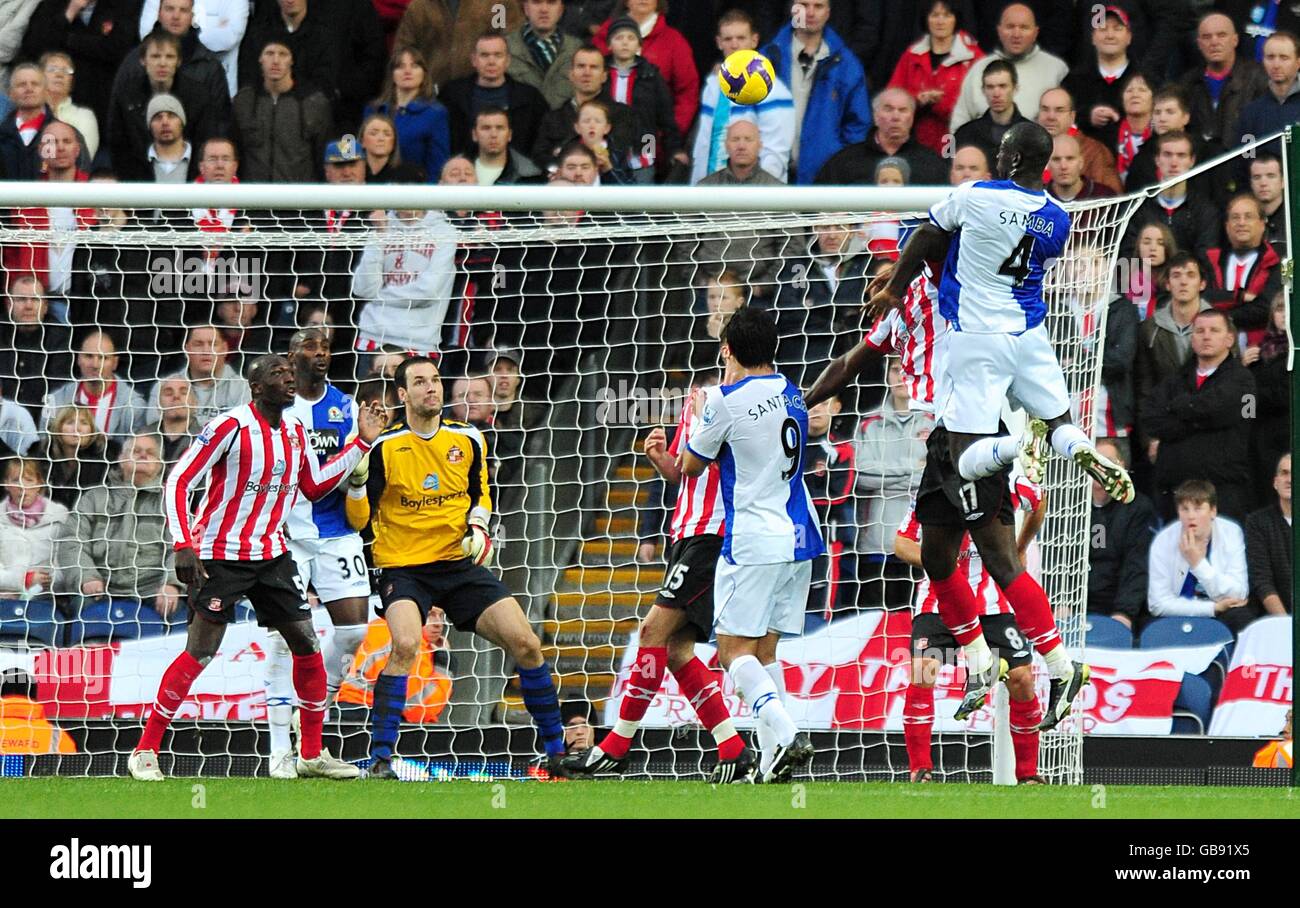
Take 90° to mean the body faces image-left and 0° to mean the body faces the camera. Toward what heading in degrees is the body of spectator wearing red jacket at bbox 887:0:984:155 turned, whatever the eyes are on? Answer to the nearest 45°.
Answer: approximately 0°

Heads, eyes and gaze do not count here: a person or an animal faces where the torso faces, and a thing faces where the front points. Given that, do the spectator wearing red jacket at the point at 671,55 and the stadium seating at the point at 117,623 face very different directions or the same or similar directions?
same or similar directions

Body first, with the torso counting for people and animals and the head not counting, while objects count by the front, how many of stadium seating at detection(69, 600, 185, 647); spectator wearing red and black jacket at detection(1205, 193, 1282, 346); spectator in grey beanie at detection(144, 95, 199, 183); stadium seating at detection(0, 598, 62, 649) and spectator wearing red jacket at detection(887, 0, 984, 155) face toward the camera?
5

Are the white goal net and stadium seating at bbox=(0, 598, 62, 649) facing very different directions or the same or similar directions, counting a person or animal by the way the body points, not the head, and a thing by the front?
same or similar directions

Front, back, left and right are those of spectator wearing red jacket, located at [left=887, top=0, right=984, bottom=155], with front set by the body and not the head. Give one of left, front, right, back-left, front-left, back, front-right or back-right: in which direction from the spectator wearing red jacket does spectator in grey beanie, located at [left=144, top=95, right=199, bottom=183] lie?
right

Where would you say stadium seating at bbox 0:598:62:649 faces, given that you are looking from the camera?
facing the viewer

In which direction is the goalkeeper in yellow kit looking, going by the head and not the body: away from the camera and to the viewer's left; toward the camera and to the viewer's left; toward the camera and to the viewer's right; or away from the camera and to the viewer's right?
toward the camera and to the viewer's right

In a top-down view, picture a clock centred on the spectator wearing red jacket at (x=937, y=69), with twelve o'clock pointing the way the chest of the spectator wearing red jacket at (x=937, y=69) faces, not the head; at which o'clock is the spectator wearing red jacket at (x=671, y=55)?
the spectator wearing red jacket at (x=671, y=55) is roughly at 3 o'clock from the spectator wearing red jacket at (x=937, y=69).

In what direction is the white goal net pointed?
toward the camera

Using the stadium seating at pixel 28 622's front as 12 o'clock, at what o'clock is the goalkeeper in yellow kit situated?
The goalkeeper in yellow kit is roughly at 11 o'clock from the stadium seating.

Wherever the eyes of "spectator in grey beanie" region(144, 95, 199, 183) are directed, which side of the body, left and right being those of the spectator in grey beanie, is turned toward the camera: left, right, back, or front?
front

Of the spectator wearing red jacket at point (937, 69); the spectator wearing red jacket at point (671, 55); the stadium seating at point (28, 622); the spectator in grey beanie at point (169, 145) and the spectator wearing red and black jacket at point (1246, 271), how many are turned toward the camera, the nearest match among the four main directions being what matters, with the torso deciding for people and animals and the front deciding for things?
5

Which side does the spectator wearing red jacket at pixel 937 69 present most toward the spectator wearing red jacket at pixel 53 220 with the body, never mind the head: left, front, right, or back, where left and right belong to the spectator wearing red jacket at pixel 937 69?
right

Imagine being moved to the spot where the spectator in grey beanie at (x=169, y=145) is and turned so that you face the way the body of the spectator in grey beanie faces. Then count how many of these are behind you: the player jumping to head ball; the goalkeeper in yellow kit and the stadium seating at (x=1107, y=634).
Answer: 0

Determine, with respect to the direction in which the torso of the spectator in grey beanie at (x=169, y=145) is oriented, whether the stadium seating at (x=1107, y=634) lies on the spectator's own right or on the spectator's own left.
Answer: on the spectator's own left

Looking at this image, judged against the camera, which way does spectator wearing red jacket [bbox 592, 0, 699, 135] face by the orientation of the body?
toward the camera
